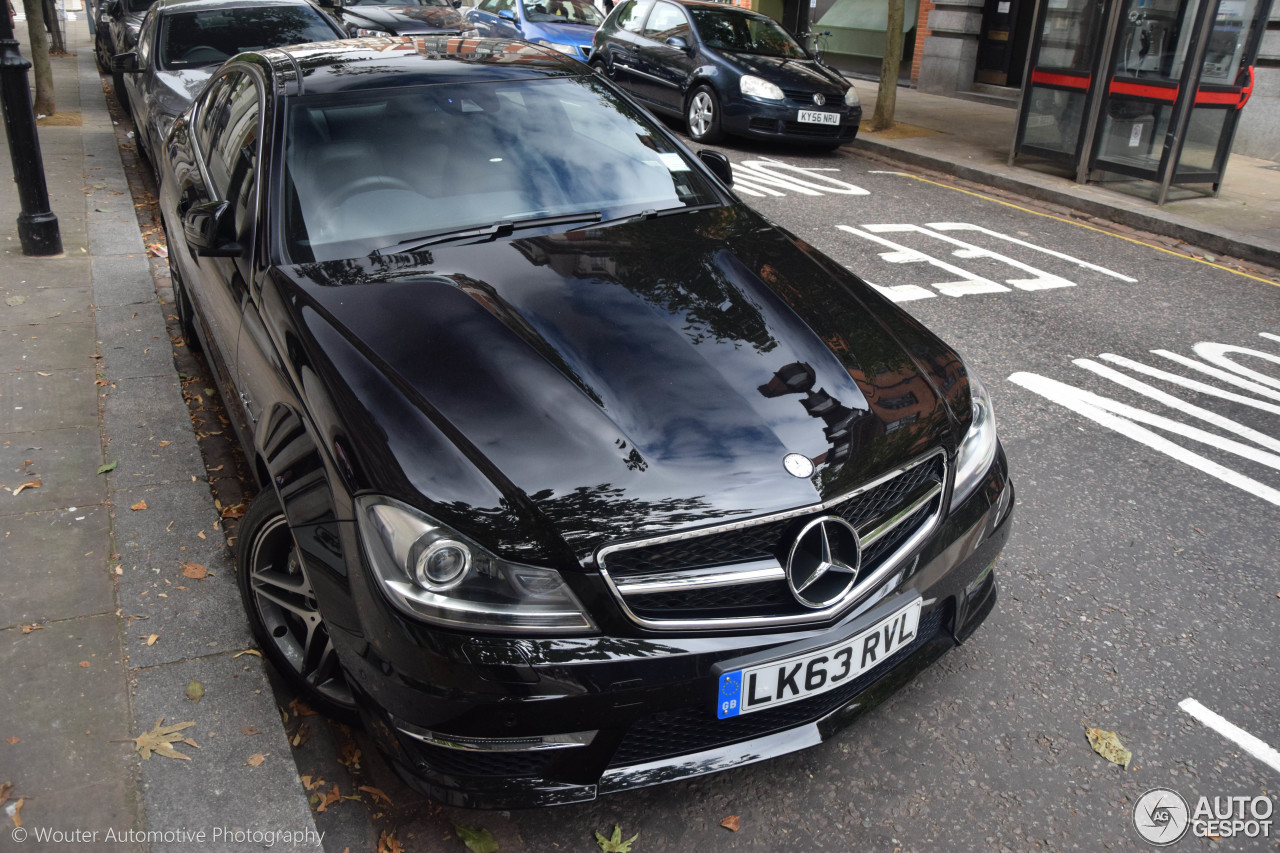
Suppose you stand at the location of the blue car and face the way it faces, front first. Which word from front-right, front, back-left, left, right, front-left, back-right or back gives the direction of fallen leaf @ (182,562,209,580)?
front-right

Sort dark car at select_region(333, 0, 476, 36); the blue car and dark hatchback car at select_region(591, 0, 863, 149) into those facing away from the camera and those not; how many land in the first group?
0

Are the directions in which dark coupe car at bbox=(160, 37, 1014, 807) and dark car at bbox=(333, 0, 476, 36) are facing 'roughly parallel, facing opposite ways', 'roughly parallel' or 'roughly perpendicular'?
roughly parallel

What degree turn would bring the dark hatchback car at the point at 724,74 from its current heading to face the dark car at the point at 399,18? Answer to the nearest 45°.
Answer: approximately 135° to its right

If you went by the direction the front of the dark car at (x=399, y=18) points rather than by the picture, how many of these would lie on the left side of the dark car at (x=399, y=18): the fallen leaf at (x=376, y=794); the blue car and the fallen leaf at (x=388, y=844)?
1

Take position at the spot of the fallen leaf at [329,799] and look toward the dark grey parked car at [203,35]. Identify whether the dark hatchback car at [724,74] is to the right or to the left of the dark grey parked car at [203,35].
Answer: right

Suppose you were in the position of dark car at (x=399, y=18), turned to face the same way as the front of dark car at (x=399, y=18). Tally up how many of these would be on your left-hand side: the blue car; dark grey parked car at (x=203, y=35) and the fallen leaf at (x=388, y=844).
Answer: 1

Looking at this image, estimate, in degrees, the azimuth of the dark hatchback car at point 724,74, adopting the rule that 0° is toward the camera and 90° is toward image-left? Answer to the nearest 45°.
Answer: approximately 315°

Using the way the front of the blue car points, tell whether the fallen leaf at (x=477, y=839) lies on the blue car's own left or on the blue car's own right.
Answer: on the blue car's own right

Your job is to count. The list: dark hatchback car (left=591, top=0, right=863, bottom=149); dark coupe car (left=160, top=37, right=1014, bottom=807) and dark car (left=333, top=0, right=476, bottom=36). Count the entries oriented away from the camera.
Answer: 0

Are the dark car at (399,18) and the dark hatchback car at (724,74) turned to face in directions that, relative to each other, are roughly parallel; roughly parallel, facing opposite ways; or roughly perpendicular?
roughly parallel

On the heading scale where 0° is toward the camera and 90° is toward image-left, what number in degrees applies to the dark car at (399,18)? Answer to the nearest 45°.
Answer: approximately 315°

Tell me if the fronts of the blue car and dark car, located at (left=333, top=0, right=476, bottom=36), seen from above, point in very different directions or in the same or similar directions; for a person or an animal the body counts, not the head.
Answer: same or similar directions

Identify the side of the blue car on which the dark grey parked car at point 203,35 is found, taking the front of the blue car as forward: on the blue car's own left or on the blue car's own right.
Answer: on the blue car's own right
